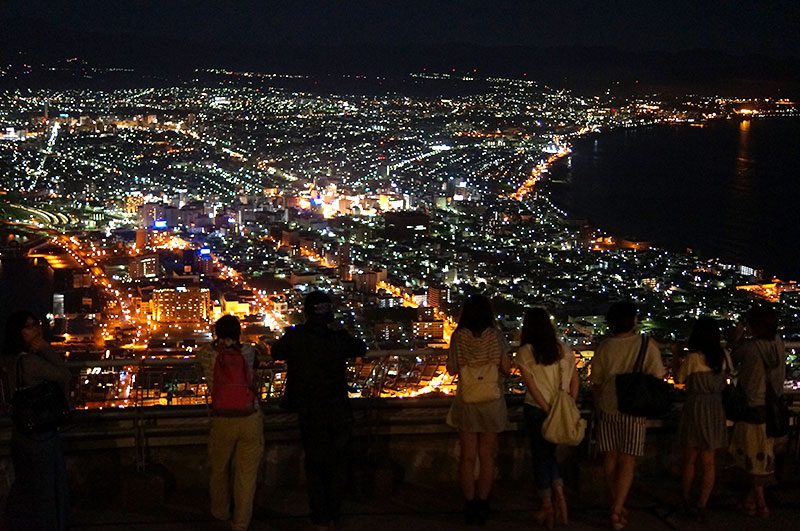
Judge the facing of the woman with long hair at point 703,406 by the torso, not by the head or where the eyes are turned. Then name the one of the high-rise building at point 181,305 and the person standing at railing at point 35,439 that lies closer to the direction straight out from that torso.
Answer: the high-rise building

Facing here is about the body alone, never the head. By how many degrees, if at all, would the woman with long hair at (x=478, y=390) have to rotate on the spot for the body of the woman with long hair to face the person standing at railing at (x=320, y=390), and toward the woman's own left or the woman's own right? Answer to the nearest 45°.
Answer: approximately 90° to the woman's own left

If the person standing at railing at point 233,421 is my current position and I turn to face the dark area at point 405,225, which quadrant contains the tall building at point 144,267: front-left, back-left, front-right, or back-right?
front-left

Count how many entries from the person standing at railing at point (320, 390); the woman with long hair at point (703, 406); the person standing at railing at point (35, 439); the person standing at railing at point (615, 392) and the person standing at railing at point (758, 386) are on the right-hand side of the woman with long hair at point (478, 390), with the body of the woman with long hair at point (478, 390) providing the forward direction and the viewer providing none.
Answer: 3

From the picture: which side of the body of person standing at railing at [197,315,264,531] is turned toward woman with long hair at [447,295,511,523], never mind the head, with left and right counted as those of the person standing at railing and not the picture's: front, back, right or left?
right

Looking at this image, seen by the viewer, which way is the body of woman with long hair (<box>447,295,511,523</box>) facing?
away from the camera

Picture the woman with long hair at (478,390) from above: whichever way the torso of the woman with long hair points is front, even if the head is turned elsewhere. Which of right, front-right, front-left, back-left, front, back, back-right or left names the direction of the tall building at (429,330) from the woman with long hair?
front

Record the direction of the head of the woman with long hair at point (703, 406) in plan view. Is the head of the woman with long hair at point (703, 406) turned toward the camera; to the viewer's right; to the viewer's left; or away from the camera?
away from the camera

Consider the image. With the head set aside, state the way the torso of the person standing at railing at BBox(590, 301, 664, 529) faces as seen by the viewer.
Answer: away from the camera

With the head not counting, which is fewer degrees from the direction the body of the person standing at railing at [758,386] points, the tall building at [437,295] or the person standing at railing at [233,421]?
the tall building

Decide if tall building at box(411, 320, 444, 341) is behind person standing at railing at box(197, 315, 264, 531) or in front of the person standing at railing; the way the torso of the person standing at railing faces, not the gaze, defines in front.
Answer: in front

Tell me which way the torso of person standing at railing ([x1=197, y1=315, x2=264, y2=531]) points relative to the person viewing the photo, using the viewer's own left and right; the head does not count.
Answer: facing away from the viewer

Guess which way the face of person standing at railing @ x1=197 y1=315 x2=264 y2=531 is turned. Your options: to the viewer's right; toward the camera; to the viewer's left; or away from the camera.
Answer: away from the camera

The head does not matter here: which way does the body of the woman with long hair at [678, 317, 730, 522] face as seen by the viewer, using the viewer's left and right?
facing away from the viewer

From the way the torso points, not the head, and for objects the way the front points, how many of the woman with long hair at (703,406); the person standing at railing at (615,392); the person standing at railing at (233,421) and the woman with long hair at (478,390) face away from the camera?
4

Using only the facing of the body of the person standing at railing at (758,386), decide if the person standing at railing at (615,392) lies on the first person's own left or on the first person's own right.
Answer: on the first person's own left

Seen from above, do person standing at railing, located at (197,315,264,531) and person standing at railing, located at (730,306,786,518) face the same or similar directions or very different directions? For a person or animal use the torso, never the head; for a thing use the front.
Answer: same or similar directions
